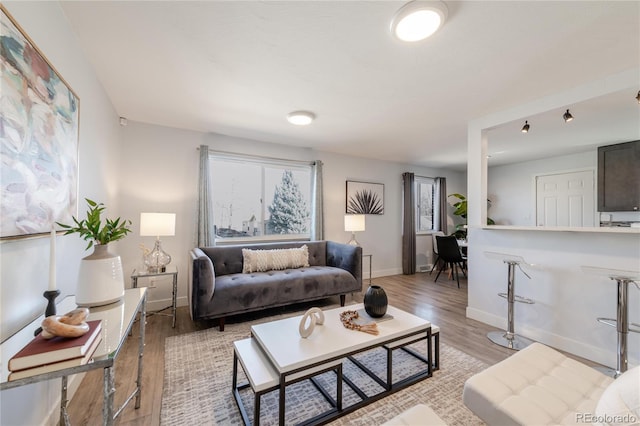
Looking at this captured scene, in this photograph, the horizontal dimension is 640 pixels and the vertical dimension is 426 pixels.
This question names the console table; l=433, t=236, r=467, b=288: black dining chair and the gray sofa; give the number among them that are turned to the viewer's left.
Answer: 0

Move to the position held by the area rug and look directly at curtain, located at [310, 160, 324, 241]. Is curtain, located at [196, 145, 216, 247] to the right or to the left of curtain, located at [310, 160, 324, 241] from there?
left

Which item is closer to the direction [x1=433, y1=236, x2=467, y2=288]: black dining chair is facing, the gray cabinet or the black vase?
the gray cabinet

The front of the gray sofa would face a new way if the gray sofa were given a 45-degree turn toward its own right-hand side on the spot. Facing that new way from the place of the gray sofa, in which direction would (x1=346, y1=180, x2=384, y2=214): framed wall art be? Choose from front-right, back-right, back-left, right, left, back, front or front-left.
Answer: back-left

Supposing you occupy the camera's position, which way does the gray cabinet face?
facing the viewer and to the left of the viewer

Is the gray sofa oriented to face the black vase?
yes

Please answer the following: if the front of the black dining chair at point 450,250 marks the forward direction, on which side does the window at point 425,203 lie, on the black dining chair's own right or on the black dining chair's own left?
on the black dining chair's own left

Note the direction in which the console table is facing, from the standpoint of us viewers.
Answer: facing the viewer and to the right of the viewer

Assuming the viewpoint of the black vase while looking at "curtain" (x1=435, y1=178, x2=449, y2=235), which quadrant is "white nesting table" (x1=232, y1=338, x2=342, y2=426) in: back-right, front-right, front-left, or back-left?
back-left

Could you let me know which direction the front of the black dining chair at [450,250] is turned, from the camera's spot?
facing away from the viewer and to the right of the viewer

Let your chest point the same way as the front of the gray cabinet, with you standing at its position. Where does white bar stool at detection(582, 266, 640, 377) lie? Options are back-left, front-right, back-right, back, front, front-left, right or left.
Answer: front-left
